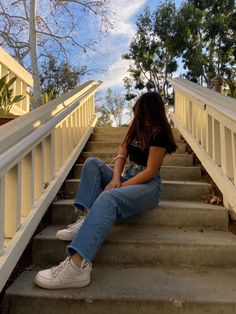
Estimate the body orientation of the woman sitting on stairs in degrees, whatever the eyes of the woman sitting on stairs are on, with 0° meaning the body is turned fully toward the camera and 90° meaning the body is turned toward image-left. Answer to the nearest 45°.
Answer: approximately 45°

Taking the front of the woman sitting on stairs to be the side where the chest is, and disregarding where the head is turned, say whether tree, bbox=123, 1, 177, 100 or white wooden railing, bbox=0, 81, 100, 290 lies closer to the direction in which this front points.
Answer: the white wooden railing

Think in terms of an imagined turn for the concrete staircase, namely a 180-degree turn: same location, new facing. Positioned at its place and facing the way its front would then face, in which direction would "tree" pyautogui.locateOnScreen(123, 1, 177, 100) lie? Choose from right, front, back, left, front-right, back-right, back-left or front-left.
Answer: front

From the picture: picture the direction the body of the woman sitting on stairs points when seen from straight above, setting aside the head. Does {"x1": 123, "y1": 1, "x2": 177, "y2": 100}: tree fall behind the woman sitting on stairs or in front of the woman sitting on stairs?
behind

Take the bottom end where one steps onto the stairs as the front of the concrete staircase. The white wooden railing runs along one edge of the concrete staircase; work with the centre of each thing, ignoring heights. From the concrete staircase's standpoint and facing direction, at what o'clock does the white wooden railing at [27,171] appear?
The white wooden railing is roughly at 3 o'clock from the concrete staircase.

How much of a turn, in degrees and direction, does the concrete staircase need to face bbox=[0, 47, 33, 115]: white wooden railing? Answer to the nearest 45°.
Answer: approximately 135° to its right

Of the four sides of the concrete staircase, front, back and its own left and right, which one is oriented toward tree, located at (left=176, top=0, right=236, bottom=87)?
back
